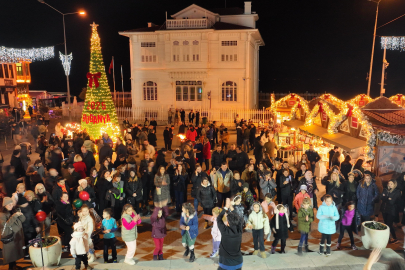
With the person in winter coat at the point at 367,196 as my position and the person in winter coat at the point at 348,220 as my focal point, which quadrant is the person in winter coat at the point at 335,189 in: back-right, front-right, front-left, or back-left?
front-right

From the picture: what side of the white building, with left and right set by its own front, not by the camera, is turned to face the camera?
front

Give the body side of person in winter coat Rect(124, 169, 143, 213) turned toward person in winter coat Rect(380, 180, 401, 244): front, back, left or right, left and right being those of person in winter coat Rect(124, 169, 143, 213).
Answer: left

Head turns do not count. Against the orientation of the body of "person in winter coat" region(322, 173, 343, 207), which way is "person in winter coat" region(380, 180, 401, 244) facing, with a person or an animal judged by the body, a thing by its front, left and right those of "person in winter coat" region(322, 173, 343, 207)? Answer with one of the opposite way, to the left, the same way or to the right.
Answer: the same way

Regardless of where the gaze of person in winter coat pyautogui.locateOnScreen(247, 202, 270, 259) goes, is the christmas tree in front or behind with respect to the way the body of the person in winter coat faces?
behind

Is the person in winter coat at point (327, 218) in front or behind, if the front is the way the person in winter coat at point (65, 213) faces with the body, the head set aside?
in front

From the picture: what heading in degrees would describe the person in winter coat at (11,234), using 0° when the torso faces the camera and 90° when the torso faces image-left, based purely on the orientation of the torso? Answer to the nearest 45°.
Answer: approximately 315°

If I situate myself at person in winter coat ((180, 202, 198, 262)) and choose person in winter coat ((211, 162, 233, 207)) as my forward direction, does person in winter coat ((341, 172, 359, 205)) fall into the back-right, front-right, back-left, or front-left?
front-right

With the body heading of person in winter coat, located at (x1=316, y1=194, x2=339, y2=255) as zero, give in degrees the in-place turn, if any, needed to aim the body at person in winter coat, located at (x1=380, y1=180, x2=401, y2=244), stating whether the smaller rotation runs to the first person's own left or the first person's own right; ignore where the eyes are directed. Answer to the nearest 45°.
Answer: approximately 135° to the first person's own left

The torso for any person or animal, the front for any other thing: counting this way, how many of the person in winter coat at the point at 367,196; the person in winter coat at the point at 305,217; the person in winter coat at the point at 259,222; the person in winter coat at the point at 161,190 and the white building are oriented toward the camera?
5

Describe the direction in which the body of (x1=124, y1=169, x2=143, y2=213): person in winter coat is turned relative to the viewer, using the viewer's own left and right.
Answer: facing the viewer

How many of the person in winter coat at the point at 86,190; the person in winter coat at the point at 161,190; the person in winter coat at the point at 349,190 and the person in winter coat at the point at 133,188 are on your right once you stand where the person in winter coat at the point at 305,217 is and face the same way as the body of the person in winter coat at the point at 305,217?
3

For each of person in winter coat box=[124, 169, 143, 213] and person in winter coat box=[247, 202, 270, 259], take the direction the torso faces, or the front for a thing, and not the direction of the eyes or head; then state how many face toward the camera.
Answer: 2

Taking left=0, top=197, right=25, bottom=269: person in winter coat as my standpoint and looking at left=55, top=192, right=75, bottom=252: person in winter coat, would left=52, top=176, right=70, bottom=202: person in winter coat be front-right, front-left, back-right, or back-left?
front-left

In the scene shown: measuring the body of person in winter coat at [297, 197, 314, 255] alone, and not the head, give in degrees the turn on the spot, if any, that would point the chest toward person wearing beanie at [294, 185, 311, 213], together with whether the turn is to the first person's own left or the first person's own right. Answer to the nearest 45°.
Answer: approximately 180°

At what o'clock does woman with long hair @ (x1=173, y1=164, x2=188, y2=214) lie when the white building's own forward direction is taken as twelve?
The woman with long hair is roughly at 12 o'clock from the white building.

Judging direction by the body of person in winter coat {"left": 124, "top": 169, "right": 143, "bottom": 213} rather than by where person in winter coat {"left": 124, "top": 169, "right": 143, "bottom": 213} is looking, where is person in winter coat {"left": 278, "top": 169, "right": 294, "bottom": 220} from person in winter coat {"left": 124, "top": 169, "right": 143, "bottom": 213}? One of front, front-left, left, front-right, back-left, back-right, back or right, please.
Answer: left

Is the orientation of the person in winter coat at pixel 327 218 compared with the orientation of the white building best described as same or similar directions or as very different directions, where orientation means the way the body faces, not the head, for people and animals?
same or similar directions

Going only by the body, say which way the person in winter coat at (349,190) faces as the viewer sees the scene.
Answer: toward the camera

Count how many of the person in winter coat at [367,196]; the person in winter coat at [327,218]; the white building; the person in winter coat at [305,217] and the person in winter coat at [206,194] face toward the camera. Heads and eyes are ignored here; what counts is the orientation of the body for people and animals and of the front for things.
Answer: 5

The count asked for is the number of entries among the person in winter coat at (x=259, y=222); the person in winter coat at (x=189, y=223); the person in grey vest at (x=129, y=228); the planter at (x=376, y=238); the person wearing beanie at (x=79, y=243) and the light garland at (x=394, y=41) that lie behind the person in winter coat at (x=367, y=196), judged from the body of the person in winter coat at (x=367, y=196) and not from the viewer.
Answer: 1

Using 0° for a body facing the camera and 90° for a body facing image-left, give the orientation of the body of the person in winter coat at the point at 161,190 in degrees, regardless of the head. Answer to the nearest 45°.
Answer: approximately 0°

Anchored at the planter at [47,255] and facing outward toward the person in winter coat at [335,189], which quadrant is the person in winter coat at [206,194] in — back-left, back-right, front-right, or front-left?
front-left
